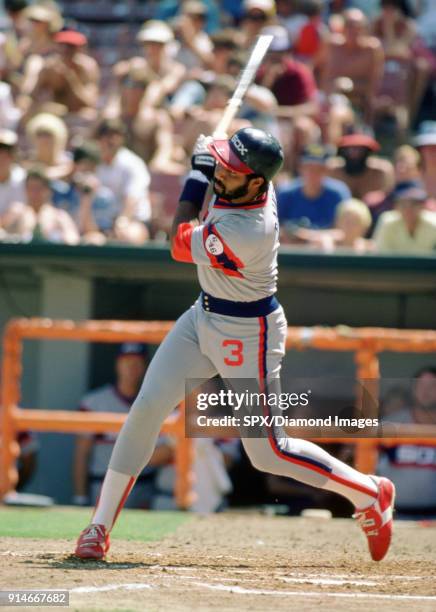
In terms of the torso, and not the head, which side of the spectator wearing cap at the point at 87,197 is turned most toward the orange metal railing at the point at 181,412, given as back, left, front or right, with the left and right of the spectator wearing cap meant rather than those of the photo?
front

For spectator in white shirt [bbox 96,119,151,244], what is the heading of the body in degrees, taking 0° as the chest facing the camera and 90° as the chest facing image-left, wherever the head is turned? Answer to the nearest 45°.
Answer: approximately 45°

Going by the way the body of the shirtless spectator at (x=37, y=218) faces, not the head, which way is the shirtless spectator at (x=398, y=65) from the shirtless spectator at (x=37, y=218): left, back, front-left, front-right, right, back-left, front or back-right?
back-left

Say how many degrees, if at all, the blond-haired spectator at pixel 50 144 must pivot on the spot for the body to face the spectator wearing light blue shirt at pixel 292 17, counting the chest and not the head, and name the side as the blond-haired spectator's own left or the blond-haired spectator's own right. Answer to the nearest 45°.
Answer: approximately 135° to the blond-haired spectator's own left

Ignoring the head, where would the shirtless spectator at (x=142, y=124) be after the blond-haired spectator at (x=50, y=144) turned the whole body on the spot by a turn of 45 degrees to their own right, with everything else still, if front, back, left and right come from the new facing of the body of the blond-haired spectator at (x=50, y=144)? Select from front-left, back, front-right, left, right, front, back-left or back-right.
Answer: back

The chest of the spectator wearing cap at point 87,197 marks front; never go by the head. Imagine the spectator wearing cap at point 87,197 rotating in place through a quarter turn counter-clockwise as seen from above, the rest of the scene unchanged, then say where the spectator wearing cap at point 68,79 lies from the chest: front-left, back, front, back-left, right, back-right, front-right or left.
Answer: left

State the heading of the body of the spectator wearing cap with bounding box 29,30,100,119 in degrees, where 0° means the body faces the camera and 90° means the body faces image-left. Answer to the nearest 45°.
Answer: approximately 0°

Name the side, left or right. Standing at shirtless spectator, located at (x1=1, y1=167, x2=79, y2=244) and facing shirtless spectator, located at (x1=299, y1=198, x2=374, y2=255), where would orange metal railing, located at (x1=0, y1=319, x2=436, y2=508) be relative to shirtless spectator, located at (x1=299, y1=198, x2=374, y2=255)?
right
